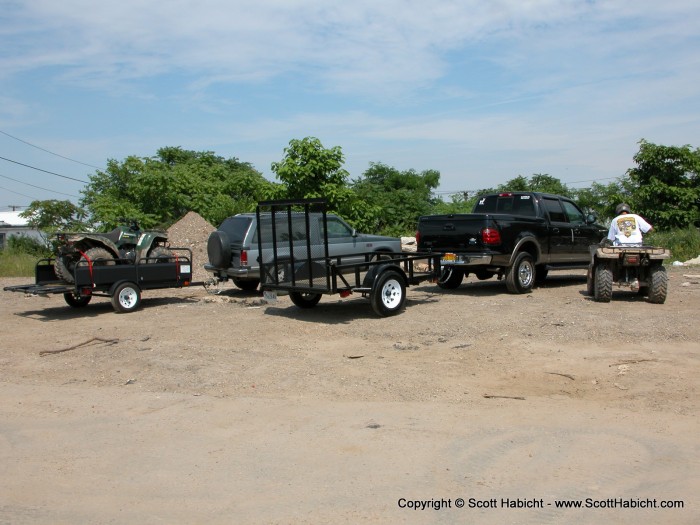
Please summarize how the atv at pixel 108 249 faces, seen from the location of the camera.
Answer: facing away from the viewer and to the right of the viewer

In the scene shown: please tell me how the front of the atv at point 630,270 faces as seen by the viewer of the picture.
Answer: facing away from the viewer

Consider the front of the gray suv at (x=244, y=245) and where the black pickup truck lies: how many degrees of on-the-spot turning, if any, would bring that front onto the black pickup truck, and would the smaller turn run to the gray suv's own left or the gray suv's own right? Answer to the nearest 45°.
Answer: approximately 45° to the gray suv's own right

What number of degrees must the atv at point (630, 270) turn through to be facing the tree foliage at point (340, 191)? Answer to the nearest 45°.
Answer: approximately 45° to its left

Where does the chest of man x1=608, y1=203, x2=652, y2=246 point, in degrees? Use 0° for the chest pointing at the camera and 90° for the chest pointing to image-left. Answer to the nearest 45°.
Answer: approximately 180°

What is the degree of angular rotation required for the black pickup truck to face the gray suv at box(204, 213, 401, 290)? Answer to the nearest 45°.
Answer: approximately 135° to its left

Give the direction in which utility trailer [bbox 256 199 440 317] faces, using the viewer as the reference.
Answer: facing away from the viewer and to the right of the viewer

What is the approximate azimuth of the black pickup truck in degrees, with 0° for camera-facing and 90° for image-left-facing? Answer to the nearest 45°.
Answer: approximately 225°

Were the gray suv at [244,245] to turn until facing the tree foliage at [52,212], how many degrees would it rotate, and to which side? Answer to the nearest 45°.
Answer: approximately 90° to its left
